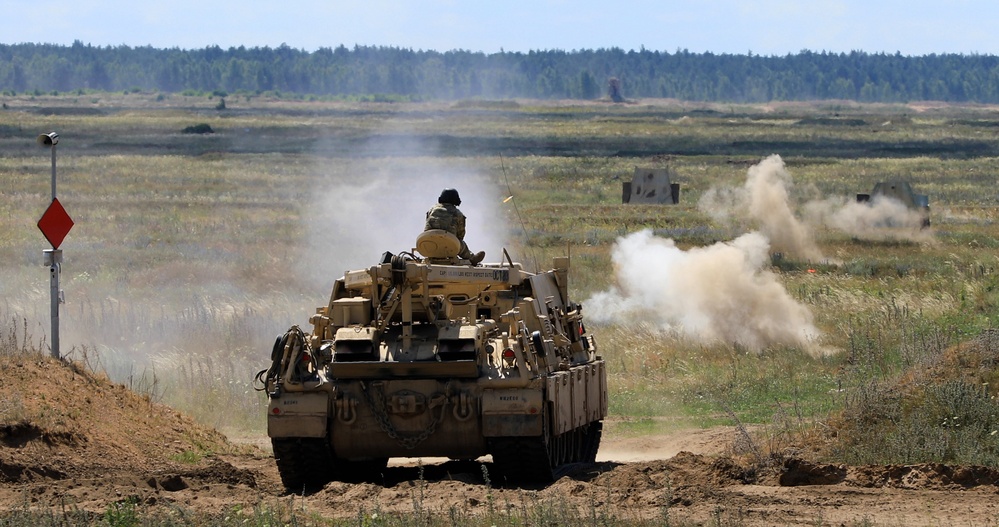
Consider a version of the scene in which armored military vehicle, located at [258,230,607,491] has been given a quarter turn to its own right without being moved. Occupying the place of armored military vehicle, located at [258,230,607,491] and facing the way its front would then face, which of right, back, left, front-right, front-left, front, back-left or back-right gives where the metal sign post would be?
back-left

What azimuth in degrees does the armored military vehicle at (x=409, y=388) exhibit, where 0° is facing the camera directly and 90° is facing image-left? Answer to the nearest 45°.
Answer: approximately 180°

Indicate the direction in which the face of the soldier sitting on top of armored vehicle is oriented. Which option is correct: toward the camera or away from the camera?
away from the camera
